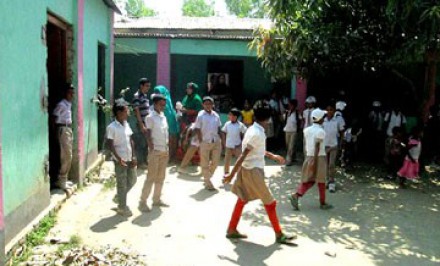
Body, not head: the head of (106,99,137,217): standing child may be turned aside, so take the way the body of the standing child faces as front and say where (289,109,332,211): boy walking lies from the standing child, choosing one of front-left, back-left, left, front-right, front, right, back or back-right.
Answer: front-left

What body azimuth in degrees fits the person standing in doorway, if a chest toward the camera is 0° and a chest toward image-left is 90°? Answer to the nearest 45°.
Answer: approximately 315°

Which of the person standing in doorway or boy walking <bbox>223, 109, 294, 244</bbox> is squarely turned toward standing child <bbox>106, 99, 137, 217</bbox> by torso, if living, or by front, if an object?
the person standing in doorway

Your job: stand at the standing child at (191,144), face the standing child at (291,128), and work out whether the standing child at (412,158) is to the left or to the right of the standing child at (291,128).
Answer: right

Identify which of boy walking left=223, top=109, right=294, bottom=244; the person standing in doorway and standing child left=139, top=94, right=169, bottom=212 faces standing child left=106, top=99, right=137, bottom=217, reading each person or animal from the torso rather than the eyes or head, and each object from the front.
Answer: the person standing in doorway

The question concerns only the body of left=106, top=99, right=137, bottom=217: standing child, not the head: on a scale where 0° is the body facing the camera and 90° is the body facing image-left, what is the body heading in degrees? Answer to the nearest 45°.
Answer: approximately 315°

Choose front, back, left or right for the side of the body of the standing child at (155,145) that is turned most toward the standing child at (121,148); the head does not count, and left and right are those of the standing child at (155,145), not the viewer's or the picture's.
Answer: right

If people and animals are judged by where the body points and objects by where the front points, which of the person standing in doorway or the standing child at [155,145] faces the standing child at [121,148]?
the person standing in doorway

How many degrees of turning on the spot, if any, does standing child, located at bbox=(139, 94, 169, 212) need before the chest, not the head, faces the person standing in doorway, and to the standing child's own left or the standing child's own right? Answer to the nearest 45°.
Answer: approximately 135° to the standing child's own right

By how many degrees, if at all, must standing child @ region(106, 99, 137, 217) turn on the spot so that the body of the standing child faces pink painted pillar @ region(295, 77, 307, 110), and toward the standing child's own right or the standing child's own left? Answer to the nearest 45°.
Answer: approximately 90° to the standing child's own left

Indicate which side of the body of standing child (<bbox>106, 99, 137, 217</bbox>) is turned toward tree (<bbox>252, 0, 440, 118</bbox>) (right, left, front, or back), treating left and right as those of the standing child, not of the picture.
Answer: left
